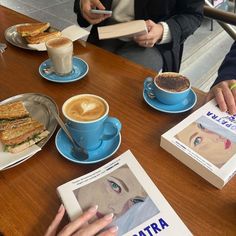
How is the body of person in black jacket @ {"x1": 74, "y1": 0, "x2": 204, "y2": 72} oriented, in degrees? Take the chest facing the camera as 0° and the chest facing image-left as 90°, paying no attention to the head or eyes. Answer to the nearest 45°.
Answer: approximately 45°
